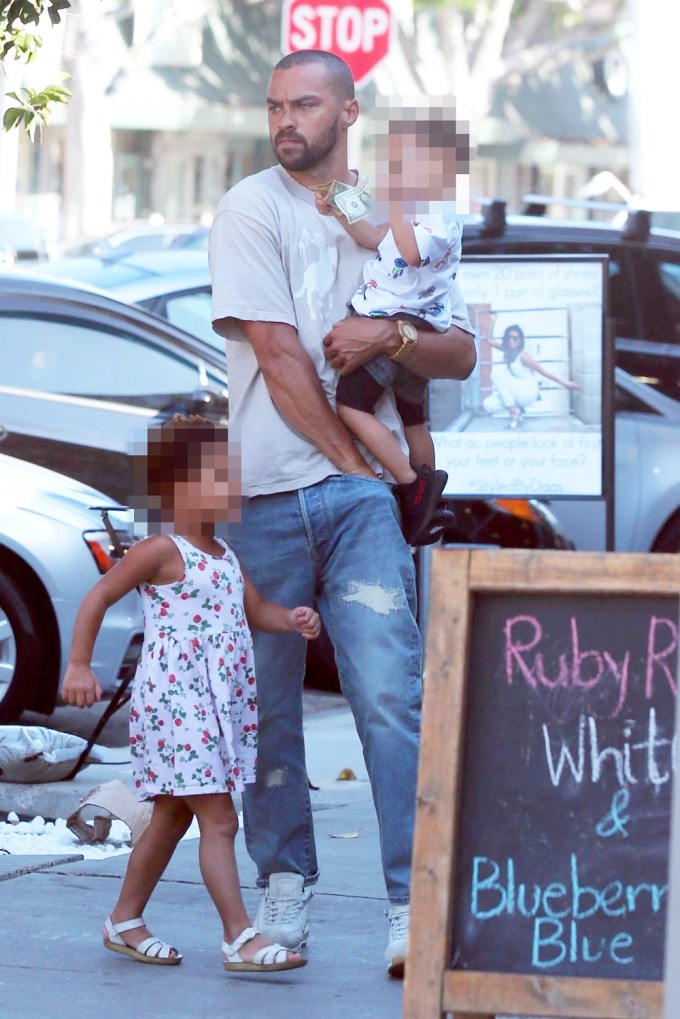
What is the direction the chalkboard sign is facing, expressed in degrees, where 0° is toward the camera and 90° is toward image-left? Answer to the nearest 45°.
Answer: approximately 0°

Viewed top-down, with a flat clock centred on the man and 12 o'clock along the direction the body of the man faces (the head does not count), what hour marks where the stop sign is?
The stop sign is roughly at 6 o'clock from the man.

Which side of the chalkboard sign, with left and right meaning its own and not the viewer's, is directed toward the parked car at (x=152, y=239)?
back

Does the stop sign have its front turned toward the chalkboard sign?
yes

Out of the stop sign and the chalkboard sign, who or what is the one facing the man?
the stop sign

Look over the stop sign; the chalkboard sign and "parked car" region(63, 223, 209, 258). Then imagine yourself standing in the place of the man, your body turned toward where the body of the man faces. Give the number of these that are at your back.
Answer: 2
